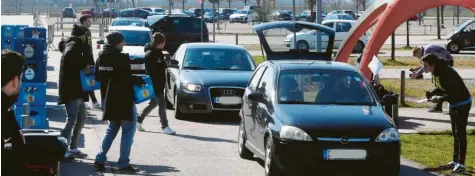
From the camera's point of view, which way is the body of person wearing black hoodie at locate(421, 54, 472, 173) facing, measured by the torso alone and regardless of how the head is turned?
to the viewer's left

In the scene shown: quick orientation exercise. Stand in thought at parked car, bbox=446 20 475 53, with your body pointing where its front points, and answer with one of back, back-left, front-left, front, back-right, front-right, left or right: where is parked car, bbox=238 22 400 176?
left

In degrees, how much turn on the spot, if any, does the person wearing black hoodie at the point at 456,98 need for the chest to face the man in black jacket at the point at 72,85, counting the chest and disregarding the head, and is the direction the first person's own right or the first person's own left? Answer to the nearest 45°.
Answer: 0° — they already face them

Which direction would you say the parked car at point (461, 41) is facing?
to the viewer's left

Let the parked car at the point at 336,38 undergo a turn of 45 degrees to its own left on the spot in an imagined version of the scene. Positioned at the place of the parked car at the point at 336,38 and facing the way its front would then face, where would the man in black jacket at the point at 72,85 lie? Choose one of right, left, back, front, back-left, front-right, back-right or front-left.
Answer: front-left

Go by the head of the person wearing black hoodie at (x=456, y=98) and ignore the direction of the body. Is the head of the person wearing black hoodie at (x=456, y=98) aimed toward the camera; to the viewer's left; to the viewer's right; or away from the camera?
to the viewer's left

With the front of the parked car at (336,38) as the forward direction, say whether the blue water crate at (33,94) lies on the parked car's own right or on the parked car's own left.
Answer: on the parked car's own left

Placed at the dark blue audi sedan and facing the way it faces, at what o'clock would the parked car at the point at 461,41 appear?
The parked car is roughly at 7 o'clock from the dark blue audi sedan.

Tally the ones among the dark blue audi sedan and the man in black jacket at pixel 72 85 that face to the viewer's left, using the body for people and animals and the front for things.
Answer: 0

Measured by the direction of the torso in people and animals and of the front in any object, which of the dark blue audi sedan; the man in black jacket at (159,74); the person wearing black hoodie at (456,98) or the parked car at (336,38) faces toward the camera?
the dark blue audi sedan

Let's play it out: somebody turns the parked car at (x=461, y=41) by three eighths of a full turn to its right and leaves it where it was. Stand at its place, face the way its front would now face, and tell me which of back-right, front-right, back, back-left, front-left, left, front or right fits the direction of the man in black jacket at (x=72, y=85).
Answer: back-right

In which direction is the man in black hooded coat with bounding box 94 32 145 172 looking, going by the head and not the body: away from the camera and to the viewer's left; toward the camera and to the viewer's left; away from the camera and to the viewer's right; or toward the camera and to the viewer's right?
away from the camera and to the viewer's right

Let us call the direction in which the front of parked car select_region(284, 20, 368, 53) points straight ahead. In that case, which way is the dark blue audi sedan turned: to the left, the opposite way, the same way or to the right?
to the left

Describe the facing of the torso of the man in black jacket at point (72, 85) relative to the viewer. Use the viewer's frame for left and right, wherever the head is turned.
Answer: facing to the right of the viewer
